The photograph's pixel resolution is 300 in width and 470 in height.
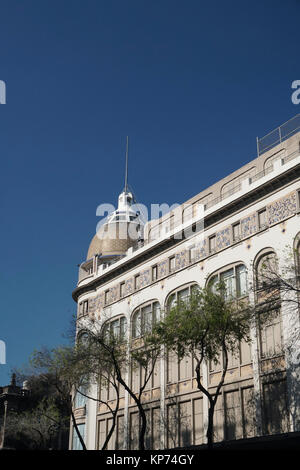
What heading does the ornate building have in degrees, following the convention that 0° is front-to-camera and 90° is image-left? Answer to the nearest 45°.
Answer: approximately 45°

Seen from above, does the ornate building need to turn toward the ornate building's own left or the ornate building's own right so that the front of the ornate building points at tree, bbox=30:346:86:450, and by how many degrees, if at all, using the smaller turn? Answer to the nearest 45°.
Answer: approximately 45° to the ornate building's own right

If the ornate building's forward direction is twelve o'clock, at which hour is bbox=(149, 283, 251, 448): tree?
The tree is roughly at 11 o'clock from the ornate building.
